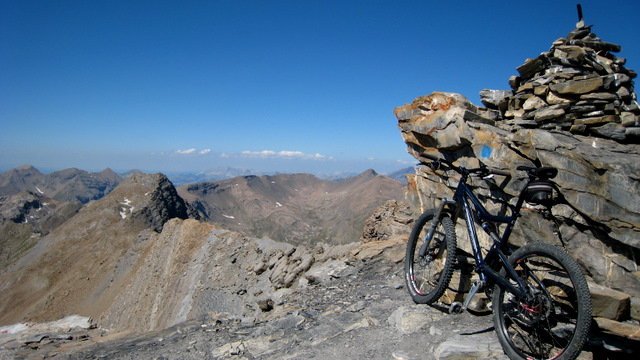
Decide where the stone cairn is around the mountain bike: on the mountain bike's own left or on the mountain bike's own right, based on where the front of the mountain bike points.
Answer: on the mountain bike's own right

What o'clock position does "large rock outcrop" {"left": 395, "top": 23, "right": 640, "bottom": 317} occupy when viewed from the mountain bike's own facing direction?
The large rock outcrop is roughly at 2 o'clock from the mountain bike.

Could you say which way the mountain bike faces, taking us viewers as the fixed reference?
facing away from the viewer and to the left of the viewer
